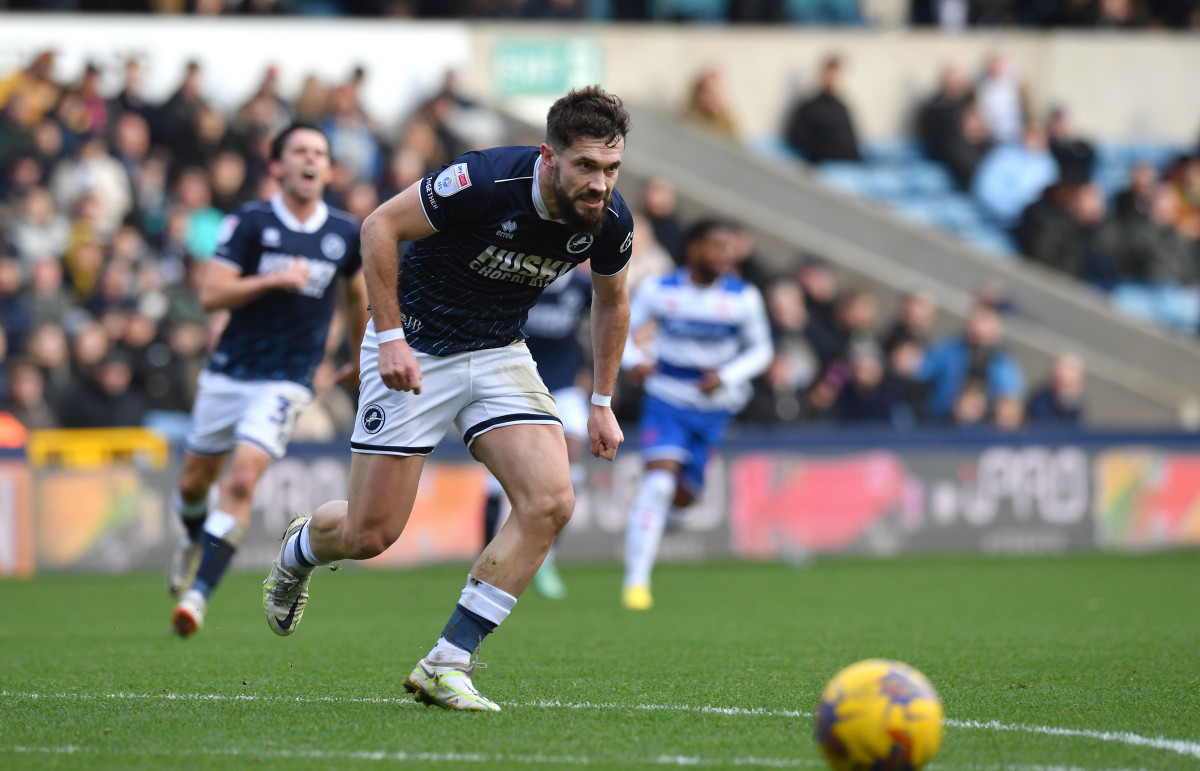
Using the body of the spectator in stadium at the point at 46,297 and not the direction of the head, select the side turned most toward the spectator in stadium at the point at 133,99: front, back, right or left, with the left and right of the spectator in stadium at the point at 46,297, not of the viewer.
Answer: back

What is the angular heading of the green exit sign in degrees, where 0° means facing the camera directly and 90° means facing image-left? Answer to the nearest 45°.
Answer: approximately 0°

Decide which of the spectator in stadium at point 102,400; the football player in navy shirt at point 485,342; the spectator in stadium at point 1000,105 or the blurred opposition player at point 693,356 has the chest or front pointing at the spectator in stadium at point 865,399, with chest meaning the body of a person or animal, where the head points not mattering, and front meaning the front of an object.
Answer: the spectator in stadium at point 1000,105

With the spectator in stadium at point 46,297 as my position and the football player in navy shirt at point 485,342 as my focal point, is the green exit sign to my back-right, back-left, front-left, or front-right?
back-left

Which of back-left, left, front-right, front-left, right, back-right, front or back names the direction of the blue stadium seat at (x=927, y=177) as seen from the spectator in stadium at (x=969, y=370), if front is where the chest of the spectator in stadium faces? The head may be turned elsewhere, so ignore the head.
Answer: back

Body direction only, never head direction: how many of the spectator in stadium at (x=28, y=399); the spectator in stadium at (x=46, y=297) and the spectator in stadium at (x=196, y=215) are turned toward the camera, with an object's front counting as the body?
3

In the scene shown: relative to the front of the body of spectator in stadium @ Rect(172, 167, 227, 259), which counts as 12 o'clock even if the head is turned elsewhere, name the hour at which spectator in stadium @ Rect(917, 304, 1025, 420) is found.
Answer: spectator in stadium @ Rect(917, 304, 1025, 420) is roughly at 9 o'clock from spectator in stadium @ Rect(172, 167, 227, 259).

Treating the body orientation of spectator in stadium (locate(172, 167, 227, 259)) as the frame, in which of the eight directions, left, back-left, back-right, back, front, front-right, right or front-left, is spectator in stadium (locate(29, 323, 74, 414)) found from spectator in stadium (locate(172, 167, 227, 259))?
front-right
